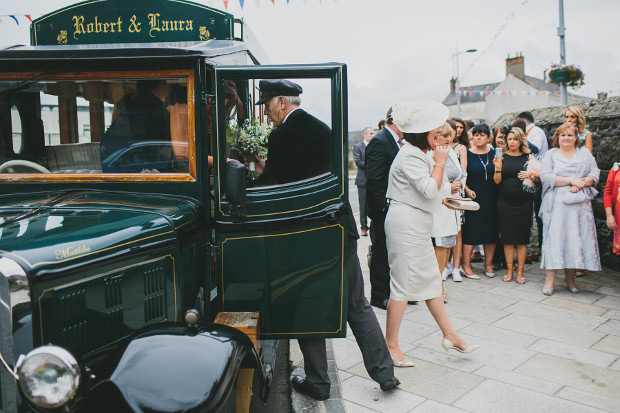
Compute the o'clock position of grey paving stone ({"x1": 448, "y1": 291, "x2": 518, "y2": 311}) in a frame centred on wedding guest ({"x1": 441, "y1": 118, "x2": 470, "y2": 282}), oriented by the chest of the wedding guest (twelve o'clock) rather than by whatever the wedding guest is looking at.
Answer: The grey paving stone is roughly at 10 o'clock from the wedding guest.

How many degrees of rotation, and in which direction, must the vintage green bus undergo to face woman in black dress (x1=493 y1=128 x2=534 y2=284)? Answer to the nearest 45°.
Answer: approximately 180°

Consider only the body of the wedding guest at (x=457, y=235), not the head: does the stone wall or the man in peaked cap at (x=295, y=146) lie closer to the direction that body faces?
the man in peaked cap

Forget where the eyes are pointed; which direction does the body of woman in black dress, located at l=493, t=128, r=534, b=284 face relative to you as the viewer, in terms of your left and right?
facing the viewer

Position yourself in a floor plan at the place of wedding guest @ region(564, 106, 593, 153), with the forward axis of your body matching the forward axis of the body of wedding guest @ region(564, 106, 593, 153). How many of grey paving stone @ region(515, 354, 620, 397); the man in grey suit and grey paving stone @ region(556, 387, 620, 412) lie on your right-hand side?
1

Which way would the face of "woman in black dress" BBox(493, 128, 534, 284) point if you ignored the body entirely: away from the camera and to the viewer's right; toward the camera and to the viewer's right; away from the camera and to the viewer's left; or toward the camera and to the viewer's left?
toward the camera and to the viewer's left

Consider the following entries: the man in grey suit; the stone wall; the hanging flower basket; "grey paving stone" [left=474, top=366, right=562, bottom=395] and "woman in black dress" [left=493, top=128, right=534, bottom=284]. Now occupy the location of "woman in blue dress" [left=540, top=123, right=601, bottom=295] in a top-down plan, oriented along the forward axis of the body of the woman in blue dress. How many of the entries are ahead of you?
1

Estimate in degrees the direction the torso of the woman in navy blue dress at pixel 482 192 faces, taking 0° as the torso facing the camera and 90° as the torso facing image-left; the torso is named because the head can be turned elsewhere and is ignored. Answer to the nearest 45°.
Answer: approximately 0°

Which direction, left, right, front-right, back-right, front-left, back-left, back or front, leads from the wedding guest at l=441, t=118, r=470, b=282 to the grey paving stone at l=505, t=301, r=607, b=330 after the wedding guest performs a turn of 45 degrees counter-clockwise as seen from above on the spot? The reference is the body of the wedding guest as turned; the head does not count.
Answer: front-left

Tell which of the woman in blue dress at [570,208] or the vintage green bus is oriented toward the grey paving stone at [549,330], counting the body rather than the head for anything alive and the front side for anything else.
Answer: the woman in blue dress

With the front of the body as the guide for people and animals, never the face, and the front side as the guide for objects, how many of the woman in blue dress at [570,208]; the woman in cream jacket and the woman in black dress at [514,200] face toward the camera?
2

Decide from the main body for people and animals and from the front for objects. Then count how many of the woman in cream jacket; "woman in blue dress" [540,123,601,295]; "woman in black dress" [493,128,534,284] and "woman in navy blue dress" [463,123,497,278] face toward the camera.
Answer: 3

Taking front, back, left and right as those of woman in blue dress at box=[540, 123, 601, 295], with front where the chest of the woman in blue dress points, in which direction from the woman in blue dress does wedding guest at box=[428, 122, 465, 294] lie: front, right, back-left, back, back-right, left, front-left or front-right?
front-right
